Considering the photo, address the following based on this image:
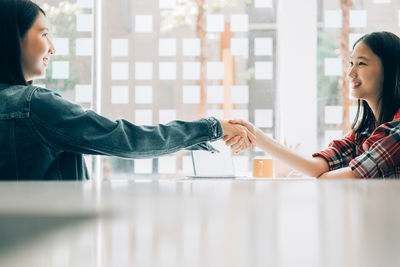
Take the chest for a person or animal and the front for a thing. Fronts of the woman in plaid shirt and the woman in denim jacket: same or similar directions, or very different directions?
very different directions

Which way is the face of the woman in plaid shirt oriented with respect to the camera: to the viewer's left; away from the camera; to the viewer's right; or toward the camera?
to the viewer's left

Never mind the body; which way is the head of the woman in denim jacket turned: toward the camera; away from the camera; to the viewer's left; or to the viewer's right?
to the viewer's right

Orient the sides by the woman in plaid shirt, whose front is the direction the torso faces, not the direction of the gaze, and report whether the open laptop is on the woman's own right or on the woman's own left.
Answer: on the woman's own right

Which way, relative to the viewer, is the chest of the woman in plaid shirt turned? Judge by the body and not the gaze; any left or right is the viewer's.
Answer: facing the viewer and to the left of the viewer

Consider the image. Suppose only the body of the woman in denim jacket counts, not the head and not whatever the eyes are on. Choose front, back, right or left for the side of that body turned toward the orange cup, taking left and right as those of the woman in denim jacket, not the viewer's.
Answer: front

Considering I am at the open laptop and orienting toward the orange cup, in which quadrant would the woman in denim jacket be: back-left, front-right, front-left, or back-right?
back-right

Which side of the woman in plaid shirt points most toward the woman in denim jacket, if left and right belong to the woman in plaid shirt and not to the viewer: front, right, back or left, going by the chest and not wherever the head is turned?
front

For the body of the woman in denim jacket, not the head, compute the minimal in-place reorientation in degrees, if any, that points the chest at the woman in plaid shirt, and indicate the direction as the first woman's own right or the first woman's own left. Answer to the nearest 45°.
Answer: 0° — they already face them

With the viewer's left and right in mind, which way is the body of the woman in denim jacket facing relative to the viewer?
facing away from the viewer and to the right of the viewer
